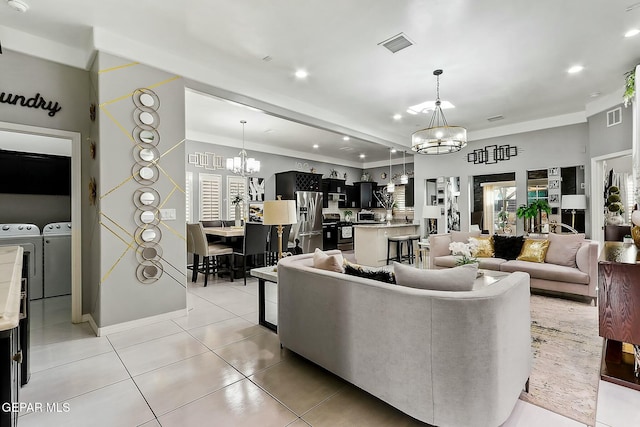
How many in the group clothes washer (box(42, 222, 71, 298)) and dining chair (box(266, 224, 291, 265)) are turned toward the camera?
1

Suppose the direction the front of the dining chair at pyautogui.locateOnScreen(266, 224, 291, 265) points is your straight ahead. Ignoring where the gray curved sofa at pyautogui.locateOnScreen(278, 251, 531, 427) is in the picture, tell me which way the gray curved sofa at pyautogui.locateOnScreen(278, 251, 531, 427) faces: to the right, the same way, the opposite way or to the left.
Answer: to the right

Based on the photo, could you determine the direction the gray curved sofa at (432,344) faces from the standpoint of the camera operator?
facing away from the viewer and to the right of the viewer

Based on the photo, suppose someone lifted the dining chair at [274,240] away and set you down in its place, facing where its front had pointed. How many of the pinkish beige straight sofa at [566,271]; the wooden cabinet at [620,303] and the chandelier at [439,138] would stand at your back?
3

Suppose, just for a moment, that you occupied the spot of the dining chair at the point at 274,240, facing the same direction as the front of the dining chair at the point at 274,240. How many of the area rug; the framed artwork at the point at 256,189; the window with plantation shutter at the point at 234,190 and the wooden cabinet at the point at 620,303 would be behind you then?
2

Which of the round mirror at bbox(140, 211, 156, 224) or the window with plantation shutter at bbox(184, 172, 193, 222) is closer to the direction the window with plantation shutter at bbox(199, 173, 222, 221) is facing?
the round mirror

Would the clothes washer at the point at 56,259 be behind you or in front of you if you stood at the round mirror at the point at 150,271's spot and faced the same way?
behind

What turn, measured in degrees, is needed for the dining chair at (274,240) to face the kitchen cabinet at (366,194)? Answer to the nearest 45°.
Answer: approximately 90° to its right

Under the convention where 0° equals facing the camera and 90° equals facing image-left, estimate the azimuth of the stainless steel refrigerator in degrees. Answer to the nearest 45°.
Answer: approximately 315°
